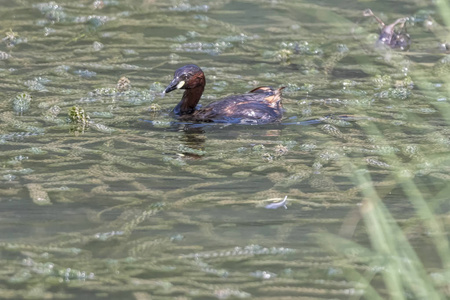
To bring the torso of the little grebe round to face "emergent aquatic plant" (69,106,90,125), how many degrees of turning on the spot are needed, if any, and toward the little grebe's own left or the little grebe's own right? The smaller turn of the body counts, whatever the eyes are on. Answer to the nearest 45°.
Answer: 0° — it already faces it

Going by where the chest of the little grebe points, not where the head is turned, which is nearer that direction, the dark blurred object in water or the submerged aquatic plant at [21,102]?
the submerged aquatic plant

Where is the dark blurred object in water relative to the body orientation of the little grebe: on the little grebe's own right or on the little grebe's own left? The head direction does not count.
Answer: on the little grebe's own right

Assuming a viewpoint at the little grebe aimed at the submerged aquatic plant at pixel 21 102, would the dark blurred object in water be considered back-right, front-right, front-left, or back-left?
back-right

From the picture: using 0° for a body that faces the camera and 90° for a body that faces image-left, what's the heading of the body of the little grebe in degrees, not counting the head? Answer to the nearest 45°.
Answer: approximately 90°

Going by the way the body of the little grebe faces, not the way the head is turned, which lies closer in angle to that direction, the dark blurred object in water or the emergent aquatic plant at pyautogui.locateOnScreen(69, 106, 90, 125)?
the emergent aquatic plant

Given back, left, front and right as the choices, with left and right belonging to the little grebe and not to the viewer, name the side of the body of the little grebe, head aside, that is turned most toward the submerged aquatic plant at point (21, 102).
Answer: front

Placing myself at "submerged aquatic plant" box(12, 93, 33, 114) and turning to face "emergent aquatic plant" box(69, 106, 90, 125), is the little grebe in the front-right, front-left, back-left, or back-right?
front-left

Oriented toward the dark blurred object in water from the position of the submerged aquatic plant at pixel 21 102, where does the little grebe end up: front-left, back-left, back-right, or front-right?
front-right
